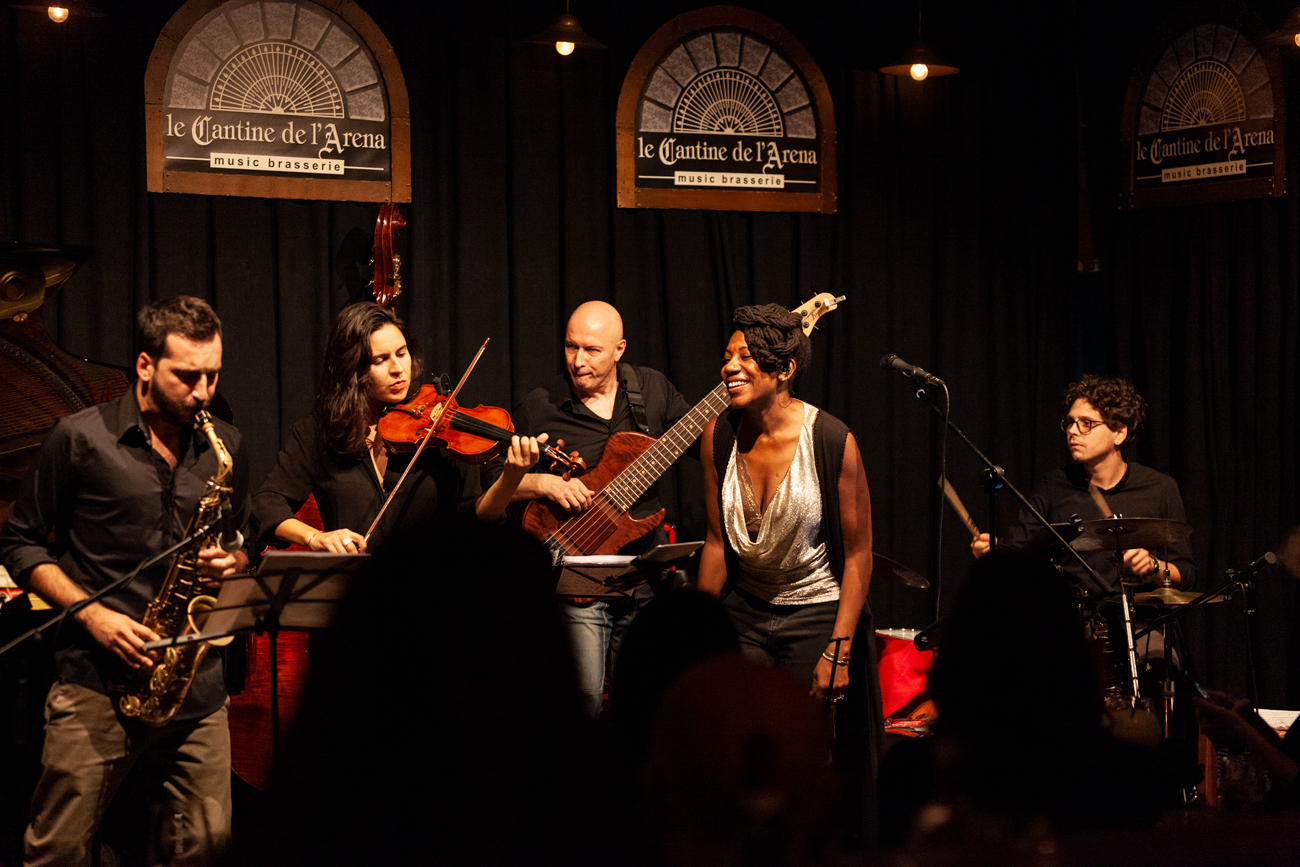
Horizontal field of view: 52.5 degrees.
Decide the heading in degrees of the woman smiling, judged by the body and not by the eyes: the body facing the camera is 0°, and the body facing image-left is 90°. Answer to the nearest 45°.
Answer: approximately 45°

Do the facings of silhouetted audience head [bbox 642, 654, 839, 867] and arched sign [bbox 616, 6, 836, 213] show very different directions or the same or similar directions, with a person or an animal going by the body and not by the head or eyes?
very different directions

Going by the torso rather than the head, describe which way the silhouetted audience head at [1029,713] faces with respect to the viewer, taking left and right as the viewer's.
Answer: facing away from the viewer

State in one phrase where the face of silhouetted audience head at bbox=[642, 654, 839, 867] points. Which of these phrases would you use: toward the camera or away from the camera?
away from the camera

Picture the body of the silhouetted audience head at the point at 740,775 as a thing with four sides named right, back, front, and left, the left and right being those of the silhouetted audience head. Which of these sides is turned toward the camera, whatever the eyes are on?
back

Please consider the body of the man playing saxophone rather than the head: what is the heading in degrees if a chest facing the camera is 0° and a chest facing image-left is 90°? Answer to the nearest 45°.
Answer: approximately 315°

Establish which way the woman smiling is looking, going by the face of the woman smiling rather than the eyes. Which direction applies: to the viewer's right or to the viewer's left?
to the viewer's left

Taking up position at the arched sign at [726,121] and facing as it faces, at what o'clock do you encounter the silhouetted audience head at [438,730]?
The silhouetted audience head is roughly at 12 o'clock from the arched sign.

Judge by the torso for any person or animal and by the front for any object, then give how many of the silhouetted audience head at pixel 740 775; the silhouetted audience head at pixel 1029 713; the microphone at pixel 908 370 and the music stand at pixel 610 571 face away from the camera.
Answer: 3

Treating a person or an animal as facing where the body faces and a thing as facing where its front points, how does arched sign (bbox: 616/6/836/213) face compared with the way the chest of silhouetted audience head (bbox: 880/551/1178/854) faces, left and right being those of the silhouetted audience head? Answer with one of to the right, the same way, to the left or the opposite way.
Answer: the opposite way

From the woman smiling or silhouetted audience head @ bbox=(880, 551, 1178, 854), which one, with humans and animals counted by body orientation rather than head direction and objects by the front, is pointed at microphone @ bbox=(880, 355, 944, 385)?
the silhouetted audience head

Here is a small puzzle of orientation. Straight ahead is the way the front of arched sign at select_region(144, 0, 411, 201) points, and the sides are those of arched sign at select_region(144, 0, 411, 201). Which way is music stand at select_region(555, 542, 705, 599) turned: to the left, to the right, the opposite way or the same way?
the opposite way

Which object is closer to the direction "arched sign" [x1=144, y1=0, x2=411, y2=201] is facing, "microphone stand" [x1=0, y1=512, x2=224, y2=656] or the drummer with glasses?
the microphone stand
